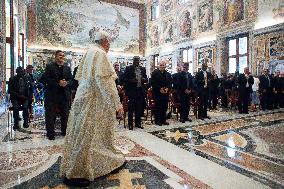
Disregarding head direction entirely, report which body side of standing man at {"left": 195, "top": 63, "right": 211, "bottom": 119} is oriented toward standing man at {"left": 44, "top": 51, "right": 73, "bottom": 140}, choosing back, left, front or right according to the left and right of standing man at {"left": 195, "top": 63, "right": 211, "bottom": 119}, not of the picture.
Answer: right

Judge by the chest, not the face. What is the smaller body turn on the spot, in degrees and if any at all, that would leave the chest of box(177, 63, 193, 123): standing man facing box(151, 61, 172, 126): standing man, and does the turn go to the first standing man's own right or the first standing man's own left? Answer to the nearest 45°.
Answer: approximately 90° to the first standing man's own right

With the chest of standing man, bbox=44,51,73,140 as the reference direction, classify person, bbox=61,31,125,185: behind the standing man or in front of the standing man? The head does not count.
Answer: in front

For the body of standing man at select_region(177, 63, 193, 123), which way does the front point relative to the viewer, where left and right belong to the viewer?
facing the viewer and to the right of the viewer

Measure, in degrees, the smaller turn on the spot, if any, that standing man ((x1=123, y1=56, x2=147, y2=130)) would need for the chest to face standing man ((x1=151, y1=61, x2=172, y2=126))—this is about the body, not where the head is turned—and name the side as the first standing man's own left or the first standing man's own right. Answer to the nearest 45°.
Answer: approximately 90° to the first standing man's own left

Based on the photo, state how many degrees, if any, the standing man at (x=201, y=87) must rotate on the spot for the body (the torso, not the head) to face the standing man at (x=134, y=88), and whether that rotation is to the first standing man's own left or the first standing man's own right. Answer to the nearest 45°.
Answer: approximately 90° to the first standing man's own right

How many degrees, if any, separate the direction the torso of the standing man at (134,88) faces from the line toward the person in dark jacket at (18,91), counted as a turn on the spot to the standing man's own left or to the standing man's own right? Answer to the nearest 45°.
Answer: approximately 135° to the standing man's own right

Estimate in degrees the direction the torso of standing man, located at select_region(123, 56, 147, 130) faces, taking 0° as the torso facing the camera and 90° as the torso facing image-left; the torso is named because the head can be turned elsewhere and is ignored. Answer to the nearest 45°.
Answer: approximately 315°

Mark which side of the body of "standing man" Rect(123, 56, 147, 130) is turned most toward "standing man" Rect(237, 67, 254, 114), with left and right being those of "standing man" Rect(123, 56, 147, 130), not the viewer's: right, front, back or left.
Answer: left

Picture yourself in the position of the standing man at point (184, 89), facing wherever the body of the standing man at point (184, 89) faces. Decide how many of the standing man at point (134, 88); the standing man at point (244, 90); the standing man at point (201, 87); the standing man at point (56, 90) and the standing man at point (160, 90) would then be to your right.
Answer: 3
